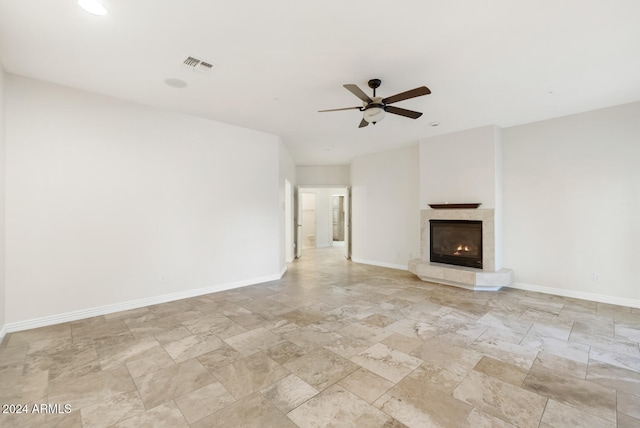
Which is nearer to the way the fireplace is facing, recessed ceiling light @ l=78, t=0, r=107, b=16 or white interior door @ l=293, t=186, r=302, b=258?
the recessed ceiling light

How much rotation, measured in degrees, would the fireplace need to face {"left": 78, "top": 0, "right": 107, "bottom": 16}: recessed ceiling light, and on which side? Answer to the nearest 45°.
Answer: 0° — it already faces it

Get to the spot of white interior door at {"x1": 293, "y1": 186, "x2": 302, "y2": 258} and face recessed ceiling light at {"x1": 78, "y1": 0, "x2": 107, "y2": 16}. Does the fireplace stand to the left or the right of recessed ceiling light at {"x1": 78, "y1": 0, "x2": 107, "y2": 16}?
left

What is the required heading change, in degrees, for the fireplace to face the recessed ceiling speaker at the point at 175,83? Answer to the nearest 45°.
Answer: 0° — it already faces it

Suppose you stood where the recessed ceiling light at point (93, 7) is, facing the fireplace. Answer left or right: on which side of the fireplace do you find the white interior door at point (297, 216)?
left

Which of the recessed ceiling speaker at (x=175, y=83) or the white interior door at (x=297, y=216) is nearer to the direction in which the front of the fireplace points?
the recessed ceiling speaker

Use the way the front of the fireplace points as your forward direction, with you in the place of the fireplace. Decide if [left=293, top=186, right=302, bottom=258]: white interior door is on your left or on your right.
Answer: on your right

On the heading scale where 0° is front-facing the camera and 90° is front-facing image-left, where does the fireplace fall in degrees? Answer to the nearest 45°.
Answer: approximately 45°
